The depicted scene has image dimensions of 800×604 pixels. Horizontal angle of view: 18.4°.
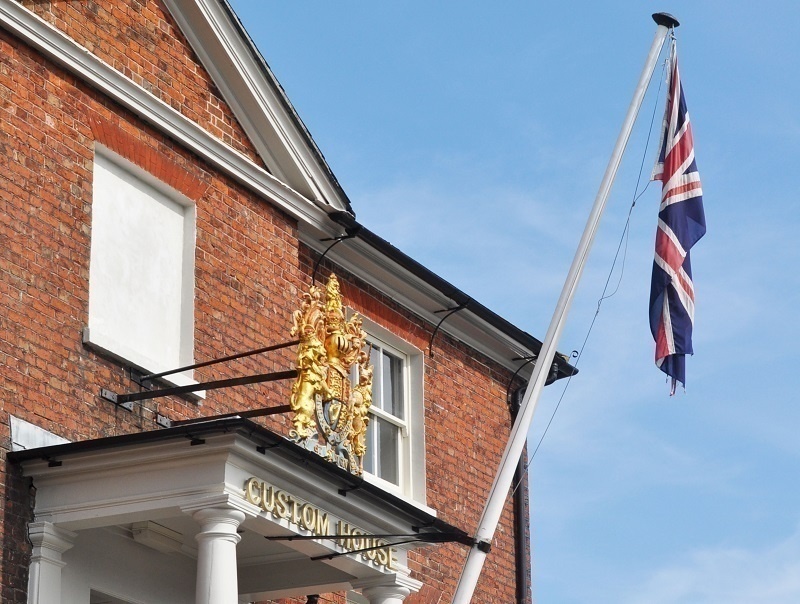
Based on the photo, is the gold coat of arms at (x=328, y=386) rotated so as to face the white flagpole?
no

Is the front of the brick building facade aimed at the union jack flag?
no
